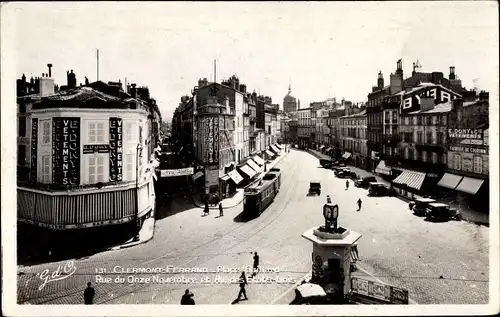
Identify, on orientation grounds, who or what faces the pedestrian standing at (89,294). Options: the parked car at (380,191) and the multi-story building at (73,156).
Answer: the multi-story building

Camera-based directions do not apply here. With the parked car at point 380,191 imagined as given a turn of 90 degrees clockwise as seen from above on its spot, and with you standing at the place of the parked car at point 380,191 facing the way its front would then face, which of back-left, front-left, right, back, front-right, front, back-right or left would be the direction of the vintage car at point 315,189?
front-right

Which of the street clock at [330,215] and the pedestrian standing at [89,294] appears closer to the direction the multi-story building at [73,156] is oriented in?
the pedestrian standing

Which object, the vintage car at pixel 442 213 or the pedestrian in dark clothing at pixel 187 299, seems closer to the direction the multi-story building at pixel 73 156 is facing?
the pedestrian in dark clothing

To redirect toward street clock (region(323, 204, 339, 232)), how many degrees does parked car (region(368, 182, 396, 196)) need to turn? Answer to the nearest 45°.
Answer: approximately 90° to its right

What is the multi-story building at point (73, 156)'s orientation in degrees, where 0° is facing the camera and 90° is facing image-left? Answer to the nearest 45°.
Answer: approximately 0°
